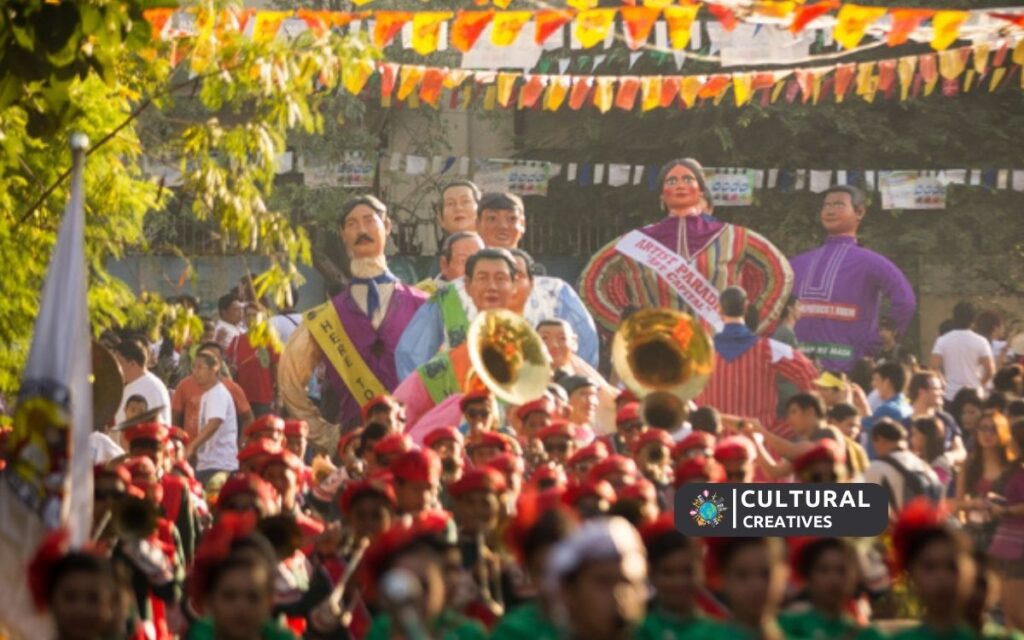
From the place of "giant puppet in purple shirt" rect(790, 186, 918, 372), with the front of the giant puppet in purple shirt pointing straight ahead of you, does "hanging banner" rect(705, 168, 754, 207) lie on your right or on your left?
on your right

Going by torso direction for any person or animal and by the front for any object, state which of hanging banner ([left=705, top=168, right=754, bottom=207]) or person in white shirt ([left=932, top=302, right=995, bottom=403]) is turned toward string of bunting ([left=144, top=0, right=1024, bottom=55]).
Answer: the hanging banner

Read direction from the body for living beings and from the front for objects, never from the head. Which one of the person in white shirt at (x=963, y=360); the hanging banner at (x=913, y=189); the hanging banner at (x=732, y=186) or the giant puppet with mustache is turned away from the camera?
the person in white shirt

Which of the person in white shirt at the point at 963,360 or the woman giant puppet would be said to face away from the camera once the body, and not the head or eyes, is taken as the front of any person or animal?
the person in white shirt

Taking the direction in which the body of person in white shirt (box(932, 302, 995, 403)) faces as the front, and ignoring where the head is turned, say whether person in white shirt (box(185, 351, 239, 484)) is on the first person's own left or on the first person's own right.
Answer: on the first person's own left

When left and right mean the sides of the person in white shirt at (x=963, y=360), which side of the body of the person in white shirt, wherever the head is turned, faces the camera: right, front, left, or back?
back

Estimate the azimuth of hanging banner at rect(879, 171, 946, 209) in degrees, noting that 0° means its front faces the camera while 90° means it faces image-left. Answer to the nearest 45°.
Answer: approximately 0°

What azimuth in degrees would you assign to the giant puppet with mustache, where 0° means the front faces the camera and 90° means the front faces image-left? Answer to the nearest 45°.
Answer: approximately 0°

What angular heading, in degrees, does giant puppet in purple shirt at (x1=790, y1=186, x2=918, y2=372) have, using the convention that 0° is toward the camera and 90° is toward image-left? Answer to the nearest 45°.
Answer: approximately 45°
